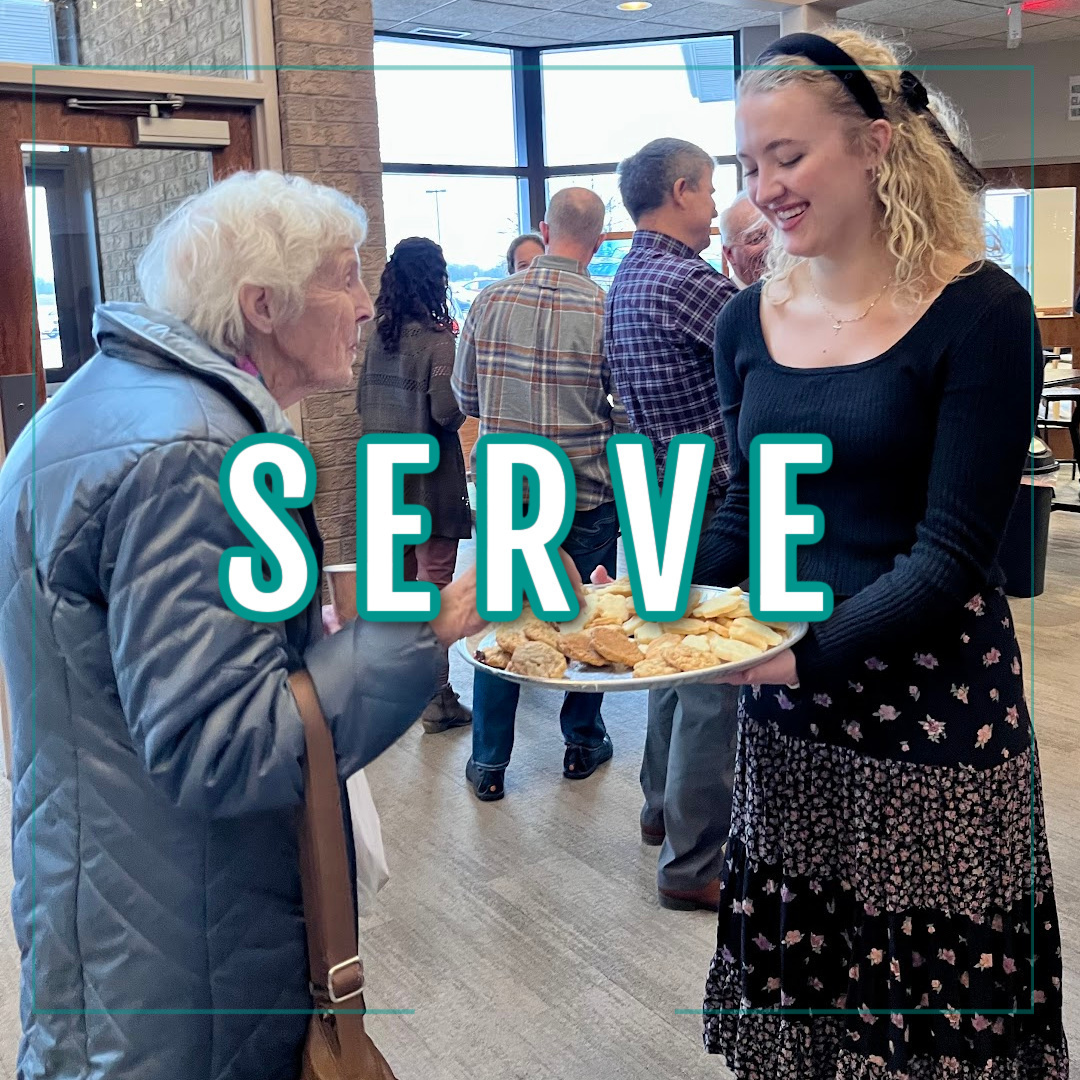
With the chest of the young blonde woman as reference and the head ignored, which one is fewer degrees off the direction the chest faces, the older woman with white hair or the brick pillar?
the older woman with white hair

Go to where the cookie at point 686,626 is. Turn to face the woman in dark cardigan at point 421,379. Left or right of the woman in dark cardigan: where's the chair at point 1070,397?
right

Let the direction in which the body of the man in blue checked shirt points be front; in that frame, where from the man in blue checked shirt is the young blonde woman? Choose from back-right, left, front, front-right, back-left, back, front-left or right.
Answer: back-right

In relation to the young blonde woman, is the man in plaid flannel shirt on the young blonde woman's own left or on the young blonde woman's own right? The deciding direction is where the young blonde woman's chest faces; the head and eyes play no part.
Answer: on the young blonde woman's own right

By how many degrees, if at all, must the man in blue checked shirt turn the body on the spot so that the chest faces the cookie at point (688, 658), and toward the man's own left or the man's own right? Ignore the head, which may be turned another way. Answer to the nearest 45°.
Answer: approximately 135° to the man's own right

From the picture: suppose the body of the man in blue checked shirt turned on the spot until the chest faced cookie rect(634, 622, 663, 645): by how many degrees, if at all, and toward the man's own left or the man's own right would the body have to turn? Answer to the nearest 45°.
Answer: approximately 135° to the man's own right

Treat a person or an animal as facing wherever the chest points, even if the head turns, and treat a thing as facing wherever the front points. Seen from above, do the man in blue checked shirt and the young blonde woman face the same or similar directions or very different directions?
very different directions

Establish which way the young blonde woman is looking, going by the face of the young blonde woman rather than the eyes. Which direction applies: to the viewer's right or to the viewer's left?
to the viewer's left

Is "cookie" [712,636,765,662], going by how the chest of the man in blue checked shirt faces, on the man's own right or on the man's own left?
on the man's own right

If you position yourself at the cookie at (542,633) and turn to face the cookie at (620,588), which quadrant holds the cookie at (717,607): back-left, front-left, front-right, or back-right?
front-right

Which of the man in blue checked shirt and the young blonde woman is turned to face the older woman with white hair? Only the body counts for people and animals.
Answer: the young blonde woman

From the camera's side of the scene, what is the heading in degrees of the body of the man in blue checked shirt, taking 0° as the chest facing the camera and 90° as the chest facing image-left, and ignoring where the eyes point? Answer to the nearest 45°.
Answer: approximately 225°

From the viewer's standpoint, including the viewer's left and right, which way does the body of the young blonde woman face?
facing the viewer and to the left of the viewer

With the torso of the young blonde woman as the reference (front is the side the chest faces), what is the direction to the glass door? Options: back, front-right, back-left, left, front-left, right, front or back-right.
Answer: right

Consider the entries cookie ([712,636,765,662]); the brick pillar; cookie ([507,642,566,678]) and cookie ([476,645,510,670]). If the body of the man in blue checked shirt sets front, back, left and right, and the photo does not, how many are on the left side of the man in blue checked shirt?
1

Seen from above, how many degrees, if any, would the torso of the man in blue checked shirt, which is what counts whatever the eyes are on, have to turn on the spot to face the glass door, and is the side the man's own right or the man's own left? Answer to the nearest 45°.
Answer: approximately 90° to the man's own left
